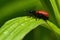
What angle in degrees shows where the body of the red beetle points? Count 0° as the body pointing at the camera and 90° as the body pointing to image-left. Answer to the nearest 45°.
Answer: approximately 90°
